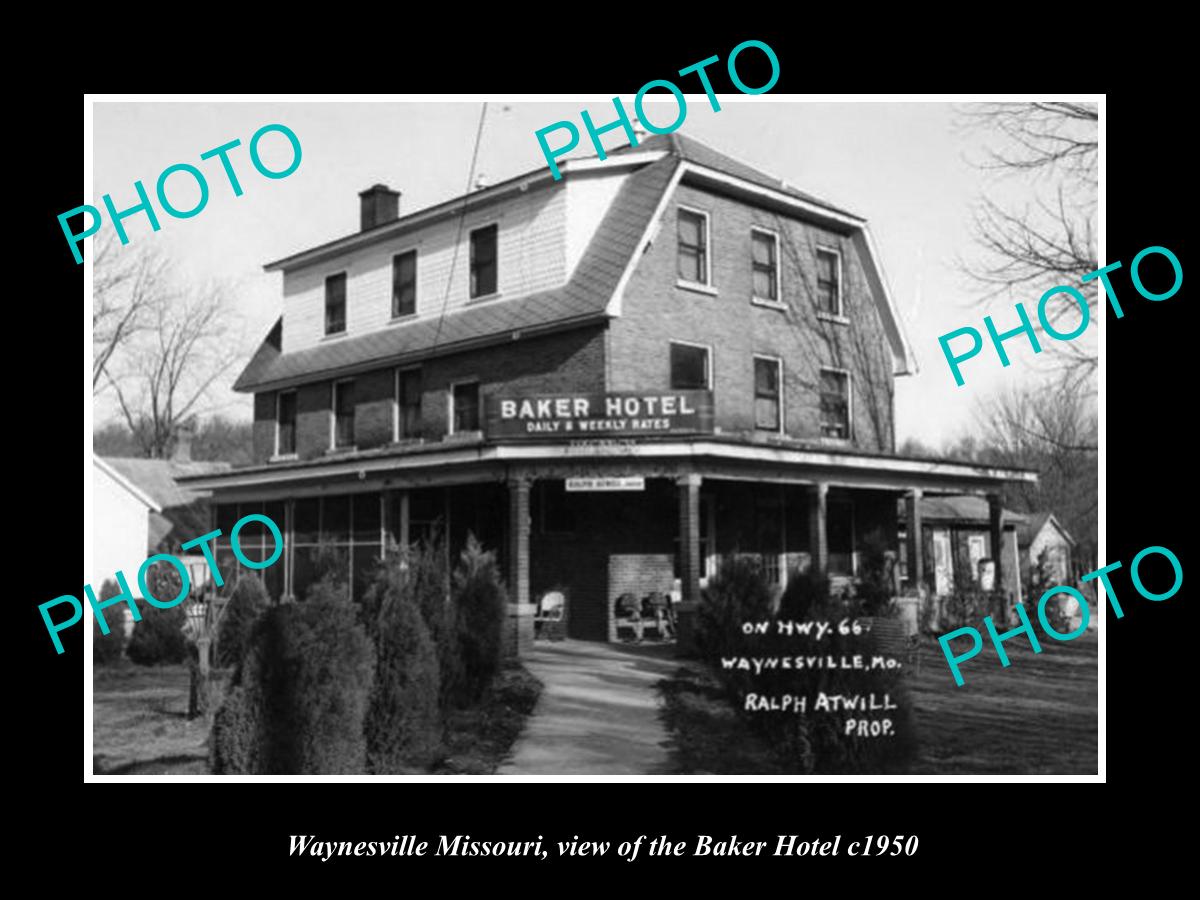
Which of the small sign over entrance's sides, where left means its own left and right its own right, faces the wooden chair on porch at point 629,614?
back

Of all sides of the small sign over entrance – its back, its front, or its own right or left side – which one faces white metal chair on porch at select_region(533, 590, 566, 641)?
back

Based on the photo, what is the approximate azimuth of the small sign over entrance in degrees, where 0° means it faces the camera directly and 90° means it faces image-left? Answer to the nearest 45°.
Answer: approximately 0°

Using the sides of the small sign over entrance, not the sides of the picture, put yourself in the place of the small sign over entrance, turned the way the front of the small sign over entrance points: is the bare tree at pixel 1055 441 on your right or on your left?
on your left
